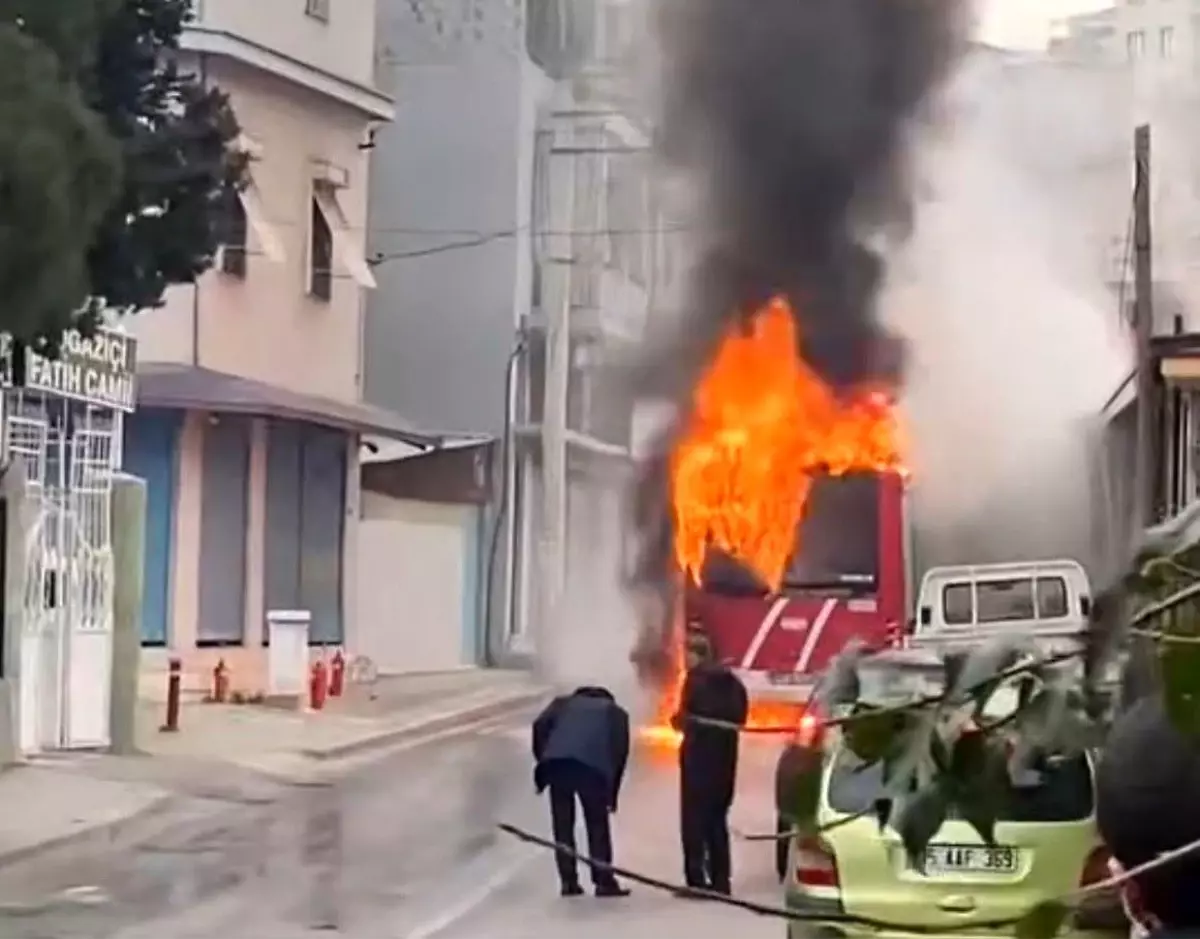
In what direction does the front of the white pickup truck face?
away from the camera

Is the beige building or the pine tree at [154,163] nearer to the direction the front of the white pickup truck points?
the beige building

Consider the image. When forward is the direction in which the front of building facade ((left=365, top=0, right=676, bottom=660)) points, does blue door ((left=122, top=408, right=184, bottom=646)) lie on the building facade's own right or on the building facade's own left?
on the building facade's own right

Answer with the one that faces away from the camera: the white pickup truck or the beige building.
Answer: the white pickup truck

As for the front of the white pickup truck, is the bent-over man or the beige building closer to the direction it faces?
the beige building

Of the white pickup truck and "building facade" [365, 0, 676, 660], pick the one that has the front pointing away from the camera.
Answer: the white pickup truck

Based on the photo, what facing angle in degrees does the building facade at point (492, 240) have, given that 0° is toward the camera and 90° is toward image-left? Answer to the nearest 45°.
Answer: approximately 315°

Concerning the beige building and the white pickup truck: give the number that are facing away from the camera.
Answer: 1
